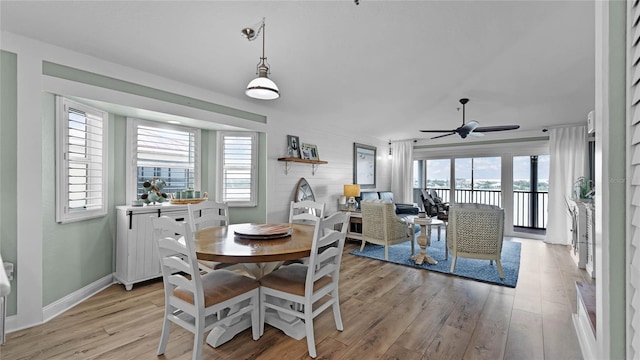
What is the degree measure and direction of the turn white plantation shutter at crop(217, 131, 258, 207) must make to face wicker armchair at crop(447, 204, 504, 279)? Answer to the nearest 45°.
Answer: approximately 45° to its left

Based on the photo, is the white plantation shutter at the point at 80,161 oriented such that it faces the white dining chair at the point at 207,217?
yes

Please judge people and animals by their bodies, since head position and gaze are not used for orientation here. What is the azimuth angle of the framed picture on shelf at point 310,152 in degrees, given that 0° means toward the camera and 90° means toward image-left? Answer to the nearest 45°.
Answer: approximately 315°

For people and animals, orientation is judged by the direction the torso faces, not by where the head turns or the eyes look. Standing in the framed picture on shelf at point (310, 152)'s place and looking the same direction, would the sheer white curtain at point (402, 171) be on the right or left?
on its left

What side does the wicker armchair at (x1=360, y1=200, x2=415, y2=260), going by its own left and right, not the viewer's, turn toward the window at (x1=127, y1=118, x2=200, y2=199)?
back

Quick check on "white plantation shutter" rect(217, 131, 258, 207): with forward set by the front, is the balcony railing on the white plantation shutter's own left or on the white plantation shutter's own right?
on the white plantation shutter's own left

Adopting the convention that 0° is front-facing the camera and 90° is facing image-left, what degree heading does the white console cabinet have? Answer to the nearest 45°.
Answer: approximately 315°

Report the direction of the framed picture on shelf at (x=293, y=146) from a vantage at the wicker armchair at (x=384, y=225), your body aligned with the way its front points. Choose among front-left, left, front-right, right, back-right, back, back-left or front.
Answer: back-left
